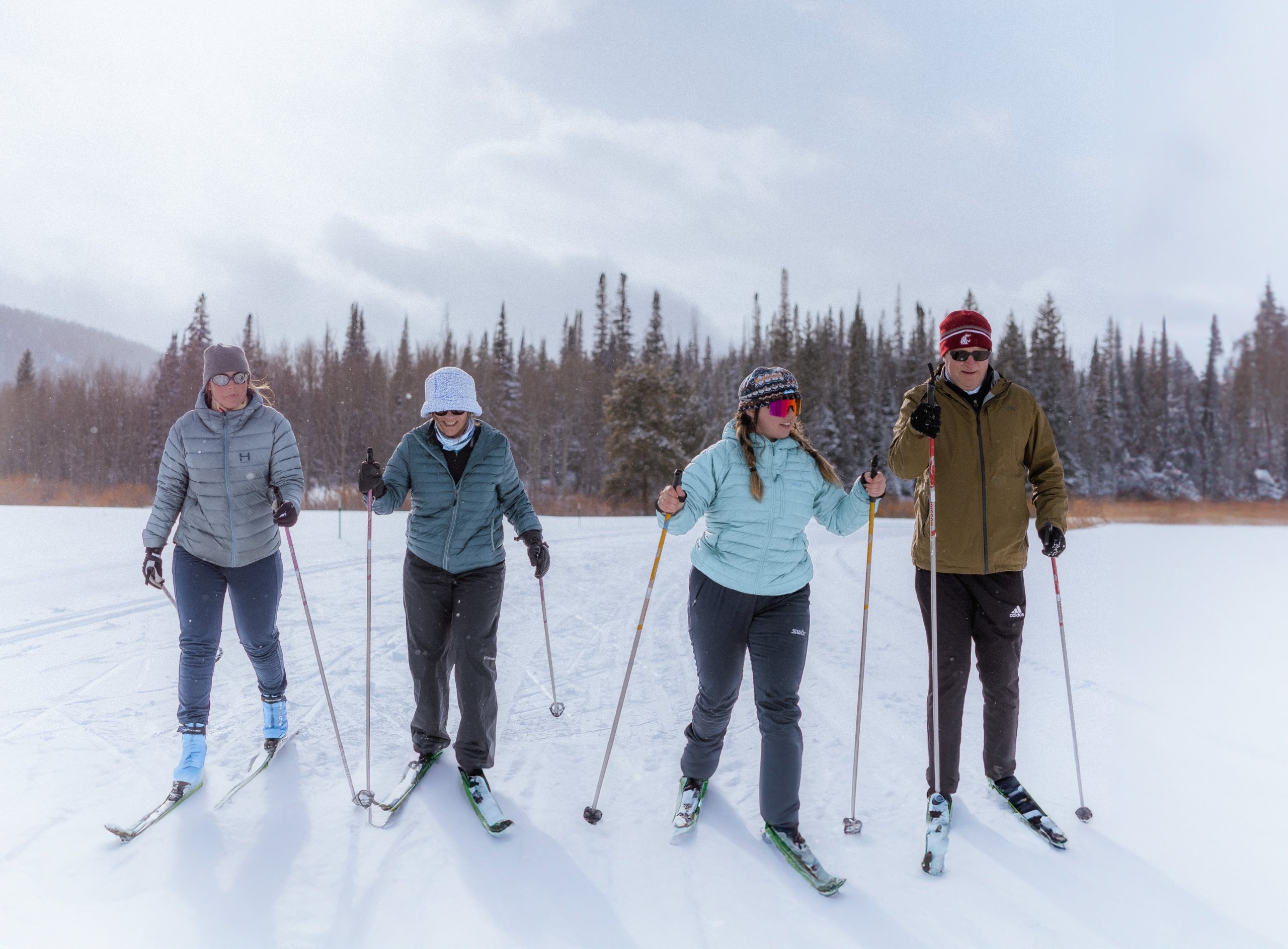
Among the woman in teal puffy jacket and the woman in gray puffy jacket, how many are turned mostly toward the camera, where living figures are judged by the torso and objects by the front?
2

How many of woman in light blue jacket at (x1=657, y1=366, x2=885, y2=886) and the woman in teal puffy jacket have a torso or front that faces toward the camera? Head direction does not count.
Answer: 2

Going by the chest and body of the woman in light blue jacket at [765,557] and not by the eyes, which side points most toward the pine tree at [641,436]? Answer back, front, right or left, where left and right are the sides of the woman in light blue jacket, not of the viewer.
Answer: back

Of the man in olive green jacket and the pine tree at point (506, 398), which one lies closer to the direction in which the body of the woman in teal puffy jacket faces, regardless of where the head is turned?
the man in olive green jacket

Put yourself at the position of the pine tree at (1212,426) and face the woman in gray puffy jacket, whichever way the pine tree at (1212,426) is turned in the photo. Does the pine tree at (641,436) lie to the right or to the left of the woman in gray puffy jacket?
right

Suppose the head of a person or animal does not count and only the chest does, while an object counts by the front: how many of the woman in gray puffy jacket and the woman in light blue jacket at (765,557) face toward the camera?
2

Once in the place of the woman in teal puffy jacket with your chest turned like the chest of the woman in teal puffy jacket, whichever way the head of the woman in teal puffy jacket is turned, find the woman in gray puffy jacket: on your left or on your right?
on your right
